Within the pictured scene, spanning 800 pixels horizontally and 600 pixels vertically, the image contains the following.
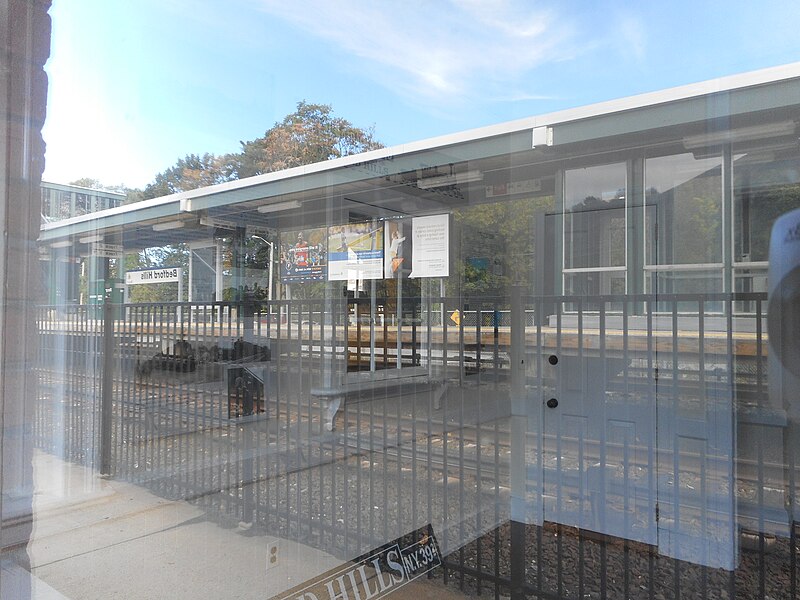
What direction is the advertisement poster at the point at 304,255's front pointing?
toward the camera

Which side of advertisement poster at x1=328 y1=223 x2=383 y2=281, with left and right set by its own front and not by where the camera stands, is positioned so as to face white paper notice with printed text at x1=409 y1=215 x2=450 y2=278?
left

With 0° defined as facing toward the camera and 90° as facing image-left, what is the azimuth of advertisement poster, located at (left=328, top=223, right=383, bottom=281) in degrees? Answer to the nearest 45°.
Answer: approximately 0°

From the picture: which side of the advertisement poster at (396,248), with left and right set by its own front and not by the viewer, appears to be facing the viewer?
front

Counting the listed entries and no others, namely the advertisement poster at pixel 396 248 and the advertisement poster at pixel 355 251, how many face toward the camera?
2
